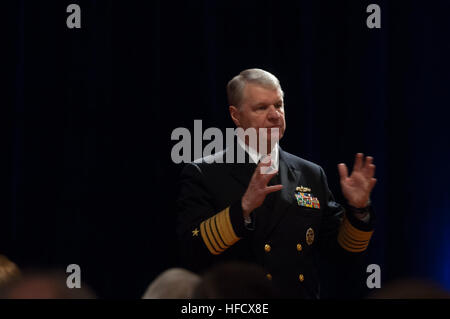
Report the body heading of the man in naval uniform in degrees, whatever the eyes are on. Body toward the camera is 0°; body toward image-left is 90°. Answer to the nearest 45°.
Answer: approximately 315°

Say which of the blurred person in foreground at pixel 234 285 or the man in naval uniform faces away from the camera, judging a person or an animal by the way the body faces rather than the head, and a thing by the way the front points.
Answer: the blurred person in foreground

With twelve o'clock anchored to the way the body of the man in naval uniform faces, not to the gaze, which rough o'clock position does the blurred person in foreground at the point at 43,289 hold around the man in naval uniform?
The blurred person in foreground is roughly at 2 o'clock from the man in naval uniform.

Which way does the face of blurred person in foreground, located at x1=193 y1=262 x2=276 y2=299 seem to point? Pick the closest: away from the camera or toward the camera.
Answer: away from the camera

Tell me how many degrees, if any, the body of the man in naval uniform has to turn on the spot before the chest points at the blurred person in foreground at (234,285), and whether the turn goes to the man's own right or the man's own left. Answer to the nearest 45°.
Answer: approximately 45° to the man's own right

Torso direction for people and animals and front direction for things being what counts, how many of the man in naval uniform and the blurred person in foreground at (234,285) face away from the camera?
1

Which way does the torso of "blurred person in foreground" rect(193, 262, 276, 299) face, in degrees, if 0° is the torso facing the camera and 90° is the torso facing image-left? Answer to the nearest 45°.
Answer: approximately 180°

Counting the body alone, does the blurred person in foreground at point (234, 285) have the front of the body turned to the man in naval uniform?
yes
